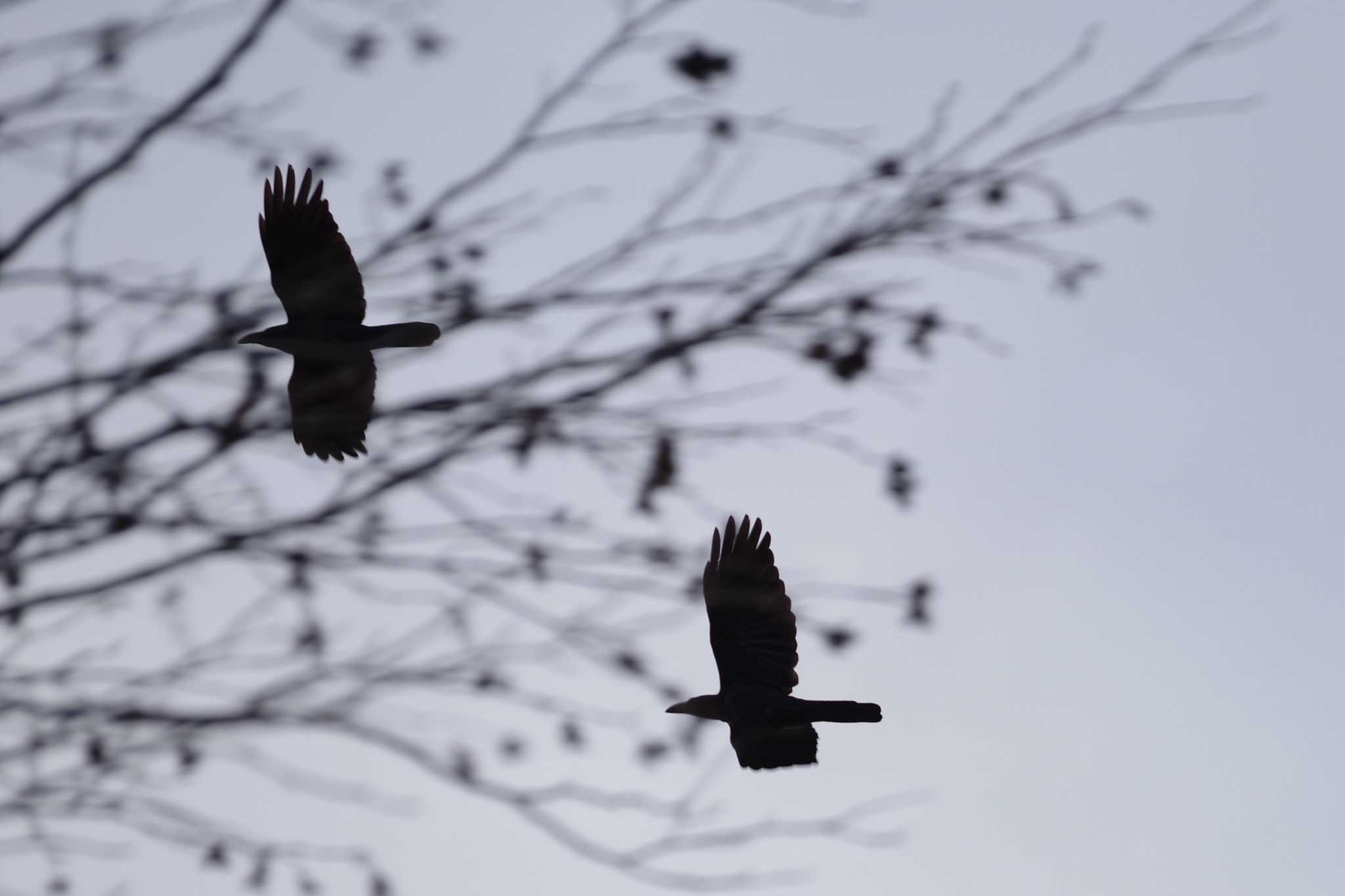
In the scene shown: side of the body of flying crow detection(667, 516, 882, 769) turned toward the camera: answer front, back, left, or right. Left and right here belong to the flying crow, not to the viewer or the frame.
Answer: left
